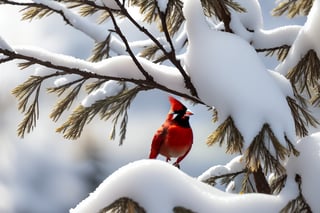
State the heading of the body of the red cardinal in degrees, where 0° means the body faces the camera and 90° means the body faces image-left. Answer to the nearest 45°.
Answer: approximately 315°
